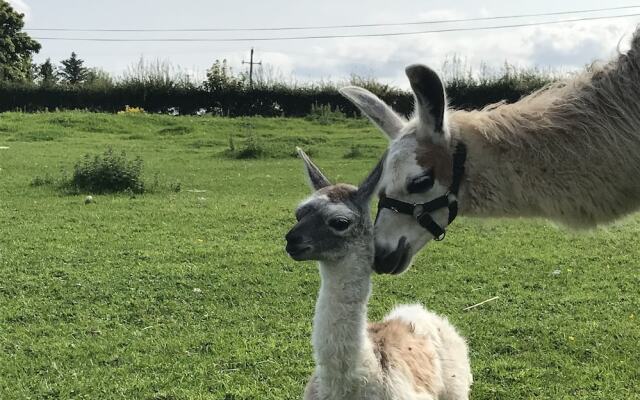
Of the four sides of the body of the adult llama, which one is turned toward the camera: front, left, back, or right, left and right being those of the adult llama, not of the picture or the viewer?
left

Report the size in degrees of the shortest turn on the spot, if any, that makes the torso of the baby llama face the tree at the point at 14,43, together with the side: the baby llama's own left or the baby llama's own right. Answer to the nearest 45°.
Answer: approximately 90° to the baby llama's own right

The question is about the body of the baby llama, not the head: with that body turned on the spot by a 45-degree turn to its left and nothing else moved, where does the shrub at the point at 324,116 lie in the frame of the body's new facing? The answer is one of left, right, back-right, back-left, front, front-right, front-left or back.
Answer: back

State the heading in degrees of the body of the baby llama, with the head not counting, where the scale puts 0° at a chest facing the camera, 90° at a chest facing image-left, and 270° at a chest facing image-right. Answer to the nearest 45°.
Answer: approximately 45°

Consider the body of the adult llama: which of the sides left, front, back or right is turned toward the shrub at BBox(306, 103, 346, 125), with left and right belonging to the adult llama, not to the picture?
right

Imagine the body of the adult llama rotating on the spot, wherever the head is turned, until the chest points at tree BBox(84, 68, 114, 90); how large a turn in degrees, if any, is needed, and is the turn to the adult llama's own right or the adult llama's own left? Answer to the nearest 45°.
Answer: approximately 45° to the adult llama's own right
